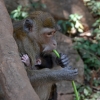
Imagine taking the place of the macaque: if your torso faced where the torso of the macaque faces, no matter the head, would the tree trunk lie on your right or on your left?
on your right
